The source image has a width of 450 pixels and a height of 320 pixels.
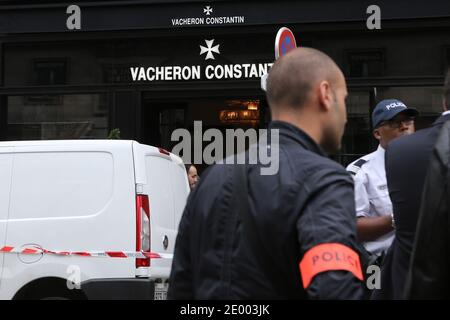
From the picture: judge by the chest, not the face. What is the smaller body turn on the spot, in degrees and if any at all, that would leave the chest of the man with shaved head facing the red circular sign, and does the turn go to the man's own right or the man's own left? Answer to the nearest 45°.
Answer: approximately 45° to the man's own left

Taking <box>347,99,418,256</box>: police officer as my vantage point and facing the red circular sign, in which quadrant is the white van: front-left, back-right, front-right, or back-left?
front-left

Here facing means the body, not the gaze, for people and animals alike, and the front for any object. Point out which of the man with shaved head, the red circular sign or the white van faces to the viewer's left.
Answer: the white van

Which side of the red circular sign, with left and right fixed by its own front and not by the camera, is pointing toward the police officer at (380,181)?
front

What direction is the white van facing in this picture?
to the viewer's left

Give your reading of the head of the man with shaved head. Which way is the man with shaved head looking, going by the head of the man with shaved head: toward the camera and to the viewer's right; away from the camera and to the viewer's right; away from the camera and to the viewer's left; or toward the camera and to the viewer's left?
away from the camera and to the viewer's right

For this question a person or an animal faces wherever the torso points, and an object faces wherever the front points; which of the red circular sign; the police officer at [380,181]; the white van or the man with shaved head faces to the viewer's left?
the white van

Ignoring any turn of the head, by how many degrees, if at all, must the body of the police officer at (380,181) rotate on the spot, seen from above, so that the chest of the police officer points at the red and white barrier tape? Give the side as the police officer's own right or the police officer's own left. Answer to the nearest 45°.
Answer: approximately 135° to the police officer's own right
